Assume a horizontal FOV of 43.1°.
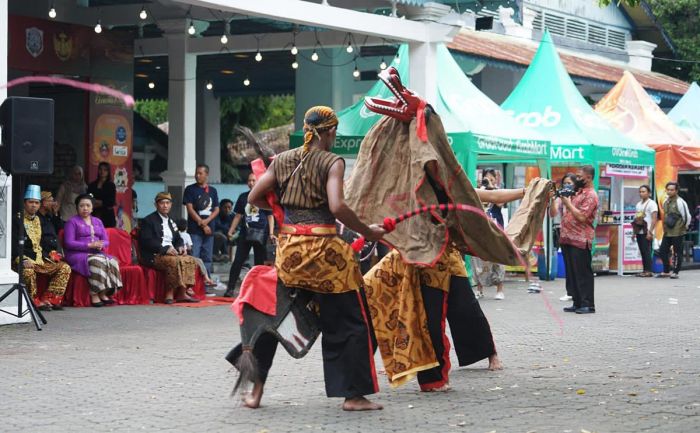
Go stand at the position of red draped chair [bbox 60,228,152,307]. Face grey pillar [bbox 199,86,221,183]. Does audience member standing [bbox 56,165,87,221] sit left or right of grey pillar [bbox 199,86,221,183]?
left

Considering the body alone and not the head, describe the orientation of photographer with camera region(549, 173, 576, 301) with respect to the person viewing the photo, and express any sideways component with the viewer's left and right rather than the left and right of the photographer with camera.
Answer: facing the viewer and to the left of the viewer

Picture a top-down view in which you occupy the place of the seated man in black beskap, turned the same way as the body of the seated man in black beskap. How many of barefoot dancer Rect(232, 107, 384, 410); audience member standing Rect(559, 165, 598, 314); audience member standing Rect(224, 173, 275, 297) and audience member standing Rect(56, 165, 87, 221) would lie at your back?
1

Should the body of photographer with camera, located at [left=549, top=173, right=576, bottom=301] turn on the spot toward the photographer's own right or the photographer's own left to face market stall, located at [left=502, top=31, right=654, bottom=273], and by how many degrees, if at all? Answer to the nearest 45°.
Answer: approximately 135° to the photographer's own right

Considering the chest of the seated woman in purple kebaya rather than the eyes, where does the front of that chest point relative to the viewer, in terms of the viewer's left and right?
facing the viewer and to the right of the viewer

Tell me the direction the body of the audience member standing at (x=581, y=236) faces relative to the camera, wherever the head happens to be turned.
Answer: to the viewer's left

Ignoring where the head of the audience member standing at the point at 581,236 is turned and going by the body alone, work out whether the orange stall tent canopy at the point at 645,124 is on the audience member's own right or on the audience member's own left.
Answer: on the audience member's own right

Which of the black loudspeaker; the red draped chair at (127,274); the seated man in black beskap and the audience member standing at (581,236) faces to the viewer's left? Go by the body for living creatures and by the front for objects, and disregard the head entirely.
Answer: the audience member standing

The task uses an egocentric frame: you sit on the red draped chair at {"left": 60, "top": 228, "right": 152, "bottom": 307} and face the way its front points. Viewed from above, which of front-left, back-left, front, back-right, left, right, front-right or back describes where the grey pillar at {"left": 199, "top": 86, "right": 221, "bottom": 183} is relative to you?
back-left

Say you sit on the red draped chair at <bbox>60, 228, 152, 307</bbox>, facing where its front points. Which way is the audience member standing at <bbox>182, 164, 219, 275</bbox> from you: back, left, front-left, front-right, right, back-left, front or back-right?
left
